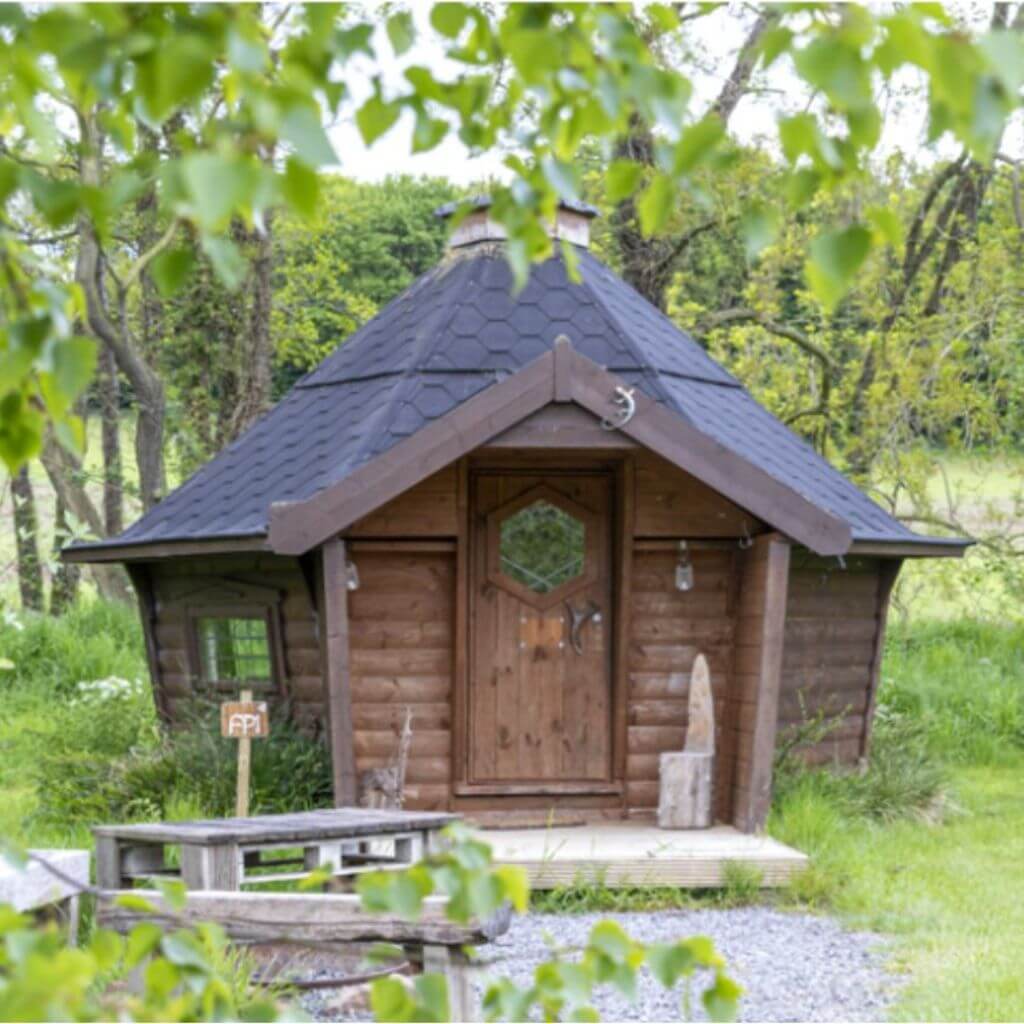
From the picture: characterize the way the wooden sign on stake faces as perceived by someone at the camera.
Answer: facing the viewer

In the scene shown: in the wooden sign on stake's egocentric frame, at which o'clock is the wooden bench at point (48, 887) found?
The wooden bench is roughly at 1 o'clock from the wooden sign on stake.

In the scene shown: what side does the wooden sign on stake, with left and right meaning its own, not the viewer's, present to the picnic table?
front

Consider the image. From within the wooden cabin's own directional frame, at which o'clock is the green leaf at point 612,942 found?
The green leaf is roughly at 12 o'clock from the wooden cabin.

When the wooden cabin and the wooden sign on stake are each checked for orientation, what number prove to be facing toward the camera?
2

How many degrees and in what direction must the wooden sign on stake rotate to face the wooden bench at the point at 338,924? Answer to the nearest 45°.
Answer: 0° — it already faces it

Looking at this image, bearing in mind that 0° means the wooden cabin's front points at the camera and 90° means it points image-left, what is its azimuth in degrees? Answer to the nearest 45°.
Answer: approximately 0°

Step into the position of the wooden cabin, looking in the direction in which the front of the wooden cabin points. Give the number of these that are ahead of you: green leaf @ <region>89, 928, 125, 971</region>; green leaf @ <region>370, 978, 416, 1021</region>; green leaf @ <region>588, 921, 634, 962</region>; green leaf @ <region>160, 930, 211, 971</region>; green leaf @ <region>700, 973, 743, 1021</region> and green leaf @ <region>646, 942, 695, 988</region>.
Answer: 6

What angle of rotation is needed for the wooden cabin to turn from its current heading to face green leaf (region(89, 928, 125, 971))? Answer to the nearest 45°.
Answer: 0° — it already faces it

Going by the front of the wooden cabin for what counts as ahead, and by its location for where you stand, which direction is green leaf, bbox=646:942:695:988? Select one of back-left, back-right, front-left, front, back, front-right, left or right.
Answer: front

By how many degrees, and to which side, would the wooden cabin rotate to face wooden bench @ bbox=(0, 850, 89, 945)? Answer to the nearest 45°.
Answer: approximately 45° to its right

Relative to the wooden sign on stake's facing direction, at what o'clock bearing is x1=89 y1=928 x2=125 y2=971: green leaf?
The green leaf is roughly at 12 o'clock from the wooden sign on stake.

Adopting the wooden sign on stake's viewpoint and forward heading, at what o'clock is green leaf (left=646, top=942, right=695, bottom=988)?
The green leaf is roughly at 12 o'clock from the wooden sign on stake.

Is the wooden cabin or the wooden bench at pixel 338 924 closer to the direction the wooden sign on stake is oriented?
the wooden bench
